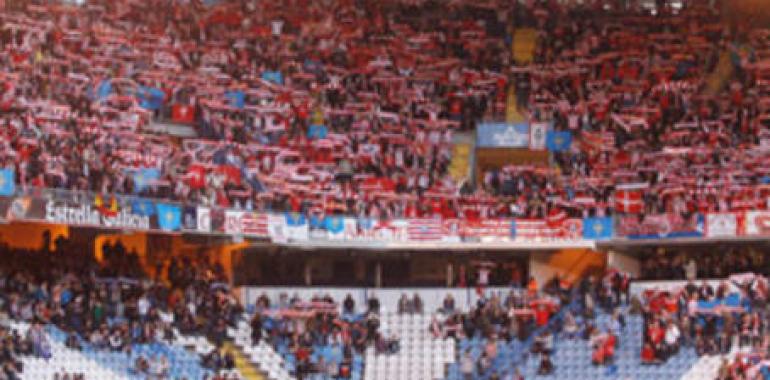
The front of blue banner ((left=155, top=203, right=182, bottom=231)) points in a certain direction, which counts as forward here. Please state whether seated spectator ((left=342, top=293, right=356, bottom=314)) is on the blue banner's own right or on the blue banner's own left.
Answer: on the blue banner's own left

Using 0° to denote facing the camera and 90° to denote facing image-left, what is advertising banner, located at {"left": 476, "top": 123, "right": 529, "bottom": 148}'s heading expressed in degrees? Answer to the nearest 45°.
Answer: approximately 0°

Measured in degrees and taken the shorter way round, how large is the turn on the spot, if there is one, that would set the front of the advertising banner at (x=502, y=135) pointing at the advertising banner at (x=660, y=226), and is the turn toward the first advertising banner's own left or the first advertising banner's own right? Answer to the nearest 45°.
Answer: approximately 45° to the first advertising banner's own left

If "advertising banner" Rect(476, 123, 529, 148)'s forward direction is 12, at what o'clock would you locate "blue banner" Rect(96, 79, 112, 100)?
The blue banner is roughly at 2 o'clock from the advertising banner.
